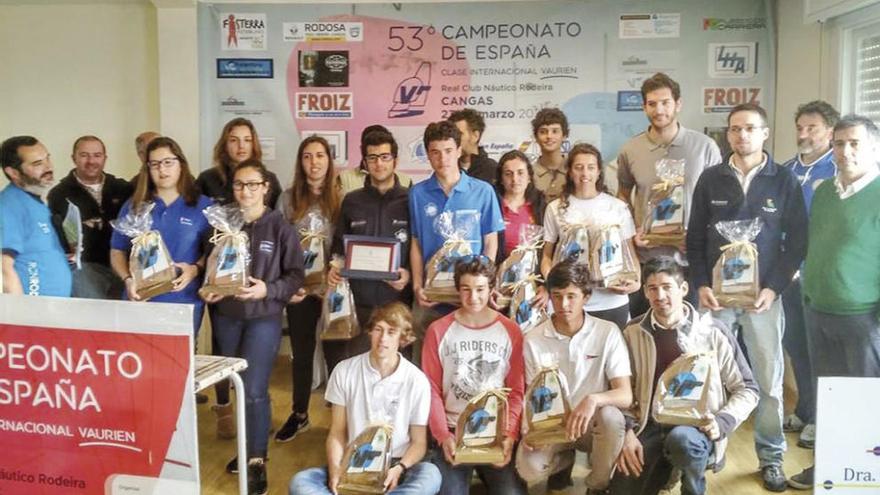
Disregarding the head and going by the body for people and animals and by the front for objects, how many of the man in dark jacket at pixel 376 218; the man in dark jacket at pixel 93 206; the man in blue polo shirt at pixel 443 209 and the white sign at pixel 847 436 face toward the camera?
4

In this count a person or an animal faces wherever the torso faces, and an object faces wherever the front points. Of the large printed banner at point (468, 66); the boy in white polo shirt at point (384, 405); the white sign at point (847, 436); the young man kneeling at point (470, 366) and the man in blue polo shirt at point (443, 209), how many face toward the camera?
5

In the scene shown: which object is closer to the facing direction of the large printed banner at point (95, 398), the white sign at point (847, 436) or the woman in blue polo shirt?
the white sign

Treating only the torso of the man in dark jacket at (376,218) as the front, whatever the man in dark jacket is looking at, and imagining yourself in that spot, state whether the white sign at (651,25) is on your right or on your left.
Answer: on your left

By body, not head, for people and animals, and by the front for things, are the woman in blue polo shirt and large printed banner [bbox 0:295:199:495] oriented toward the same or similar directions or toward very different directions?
same or similar directions

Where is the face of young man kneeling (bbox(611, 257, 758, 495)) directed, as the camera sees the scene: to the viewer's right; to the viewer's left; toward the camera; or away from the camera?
toward the camera

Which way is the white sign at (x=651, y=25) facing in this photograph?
toward the camera

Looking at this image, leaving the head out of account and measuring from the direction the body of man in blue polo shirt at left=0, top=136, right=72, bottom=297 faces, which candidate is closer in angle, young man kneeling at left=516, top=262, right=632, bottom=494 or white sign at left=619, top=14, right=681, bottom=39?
the young man kneeling

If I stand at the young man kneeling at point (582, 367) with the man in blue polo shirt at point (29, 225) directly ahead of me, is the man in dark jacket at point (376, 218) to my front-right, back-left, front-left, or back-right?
front-right

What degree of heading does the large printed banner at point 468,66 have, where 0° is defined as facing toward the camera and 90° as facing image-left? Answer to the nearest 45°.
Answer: approximately 0°

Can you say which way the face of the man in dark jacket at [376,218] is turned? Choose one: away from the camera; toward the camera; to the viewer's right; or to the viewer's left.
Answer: toward the camera

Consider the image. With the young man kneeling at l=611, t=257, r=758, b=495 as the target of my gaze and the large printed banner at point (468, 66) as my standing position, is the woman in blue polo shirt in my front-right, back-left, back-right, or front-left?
front-right

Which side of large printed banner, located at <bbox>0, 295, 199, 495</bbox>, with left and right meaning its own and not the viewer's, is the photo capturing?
front

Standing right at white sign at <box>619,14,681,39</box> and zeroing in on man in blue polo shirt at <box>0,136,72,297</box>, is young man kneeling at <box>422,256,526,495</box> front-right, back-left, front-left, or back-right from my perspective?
front-left

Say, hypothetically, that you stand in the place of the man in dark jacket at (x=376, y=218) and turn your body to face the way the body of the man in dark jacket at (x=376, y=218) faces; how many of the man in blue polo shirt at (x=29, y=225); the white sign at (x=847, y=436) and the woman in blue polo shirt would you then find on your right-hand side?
2

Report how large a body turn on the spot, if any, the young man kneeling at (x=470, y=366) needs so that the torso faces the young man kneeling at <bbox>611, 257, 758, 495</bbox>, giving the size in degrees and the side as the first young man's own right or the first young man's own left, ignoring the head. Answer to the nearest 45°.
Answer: approximately 90° to the first young man's own left

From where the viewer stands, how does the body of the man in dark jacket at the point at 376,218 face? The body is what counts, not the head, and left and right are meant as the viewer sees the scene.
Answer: facing the viewer
